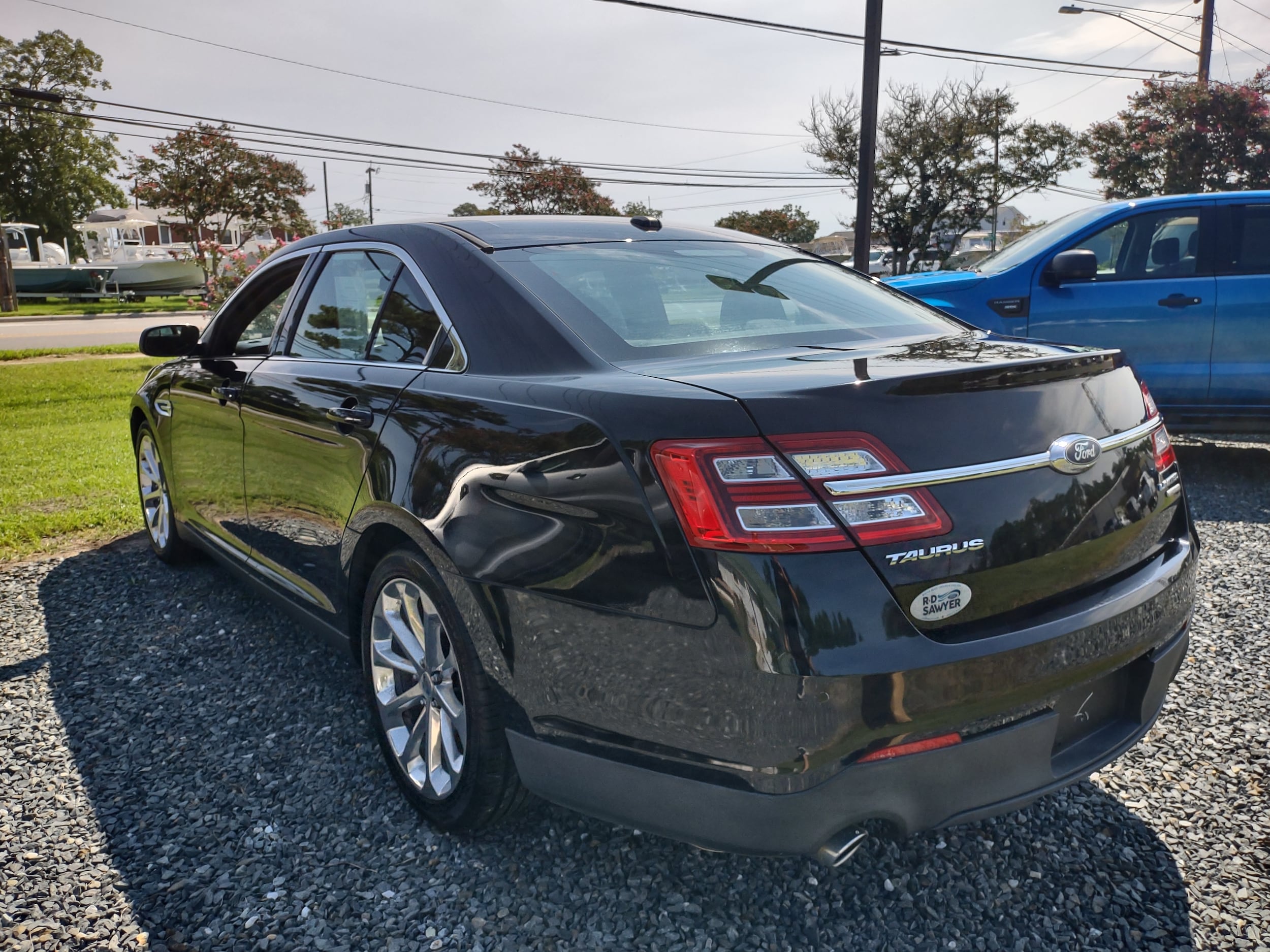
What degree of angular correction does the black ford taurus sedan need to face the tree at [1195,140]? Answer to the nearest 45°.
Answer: approximately 90° to its right

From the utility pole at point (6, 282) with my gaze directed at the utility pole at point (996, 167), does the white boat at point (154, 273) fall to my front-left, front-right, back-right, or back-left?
front-left

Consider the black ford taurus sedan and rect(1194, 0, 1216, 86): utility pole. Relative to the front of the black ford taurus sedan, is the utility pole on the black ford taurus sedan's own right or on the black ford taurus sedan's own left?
on the black ford taurus sedan's own right

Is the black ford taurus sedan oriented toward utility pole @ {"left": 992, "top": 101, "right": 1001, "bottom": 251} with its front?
no

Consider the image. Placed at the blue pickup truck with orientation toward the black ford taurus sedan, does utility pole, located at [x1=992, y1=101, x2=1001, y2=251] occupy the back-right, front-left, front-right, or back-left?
back-right

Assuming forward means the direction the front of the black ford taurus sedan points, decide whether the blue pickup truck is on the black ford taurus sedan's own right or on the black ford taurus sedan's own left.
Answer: on the black ford taurus sedan's own right

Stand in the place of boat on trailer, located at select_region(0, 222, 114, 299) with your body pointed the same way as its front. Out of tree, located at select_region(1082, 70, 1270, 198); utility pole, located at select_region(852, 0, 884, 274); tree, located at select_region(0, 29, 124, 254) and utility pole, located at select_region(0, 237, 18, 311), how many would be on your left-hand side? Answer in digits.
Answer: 1

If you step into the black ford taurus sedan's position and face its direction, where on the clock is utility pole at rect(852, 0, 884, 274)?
The utility pole is roughly at 2 o'clock from the black ford taurus sedan.

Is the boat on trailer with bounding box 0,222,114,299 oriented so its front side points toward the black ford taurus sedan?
no

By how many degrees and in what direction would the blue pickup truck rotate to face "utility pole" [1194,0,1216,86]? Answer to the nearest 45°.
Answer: approximately 90° to its right

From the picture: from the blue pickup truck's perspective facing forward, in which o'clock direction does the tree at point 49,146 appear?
The tree is roughly at 1 o'clock from the blue pickup truck.

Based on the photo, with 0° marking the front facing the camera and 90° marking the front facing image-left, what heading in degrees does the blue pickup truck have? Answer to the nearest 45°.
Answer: approximately 90°

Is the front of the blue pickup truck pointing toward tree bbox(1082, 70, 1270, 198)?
no

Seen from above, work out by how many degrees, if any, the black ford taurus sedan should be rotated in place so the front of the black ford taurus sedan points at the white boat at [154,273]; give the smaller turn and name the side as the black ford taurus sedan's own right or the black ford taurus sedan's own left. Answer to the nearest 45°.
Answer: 0° — it already faces it
